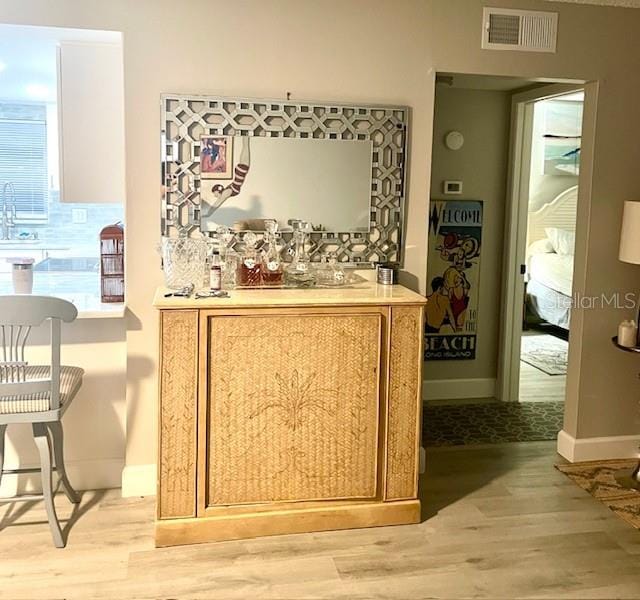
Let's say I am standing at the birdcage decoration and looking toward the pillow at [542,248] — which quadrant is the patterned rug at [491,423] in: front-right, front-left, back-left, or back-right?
front-right

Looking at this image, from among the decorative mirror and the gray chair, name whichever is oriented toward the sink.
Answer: the gray chair

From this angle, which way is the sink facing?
toward the camera

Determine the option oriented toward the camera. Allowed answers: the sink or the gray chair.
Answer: the sink

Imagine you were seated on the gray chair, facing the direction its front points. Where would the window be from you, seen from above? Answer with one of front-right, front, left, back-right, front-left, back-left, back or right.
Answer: front

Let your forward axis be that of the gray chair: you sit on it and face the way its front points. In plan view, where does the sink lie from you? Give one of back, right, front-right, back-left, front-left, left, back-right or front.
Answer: front

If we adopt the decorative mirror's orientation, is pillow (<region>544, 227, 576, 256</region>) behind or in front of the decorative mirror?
behind

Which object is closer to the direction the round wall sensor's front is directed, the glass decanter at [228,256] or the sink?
the glass decanter

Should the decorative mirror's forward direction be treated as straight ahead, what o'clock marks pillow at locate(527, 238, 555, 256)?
The pillow is roughly at 7 o'clock from the decorative mirror.

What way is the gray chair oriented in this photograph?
away from the camera

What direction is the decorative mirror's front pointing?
toward the camera

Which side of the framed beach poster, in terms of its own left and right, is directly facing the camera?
front

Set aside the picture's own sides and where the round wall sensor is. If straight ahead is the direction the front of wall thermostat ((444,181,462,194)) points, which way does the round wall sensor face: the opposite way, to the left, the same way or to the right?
the same way

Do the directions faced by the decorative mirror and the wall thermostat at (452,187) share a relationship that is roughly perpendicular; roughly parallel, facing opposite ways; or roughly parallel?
roughly parallel
